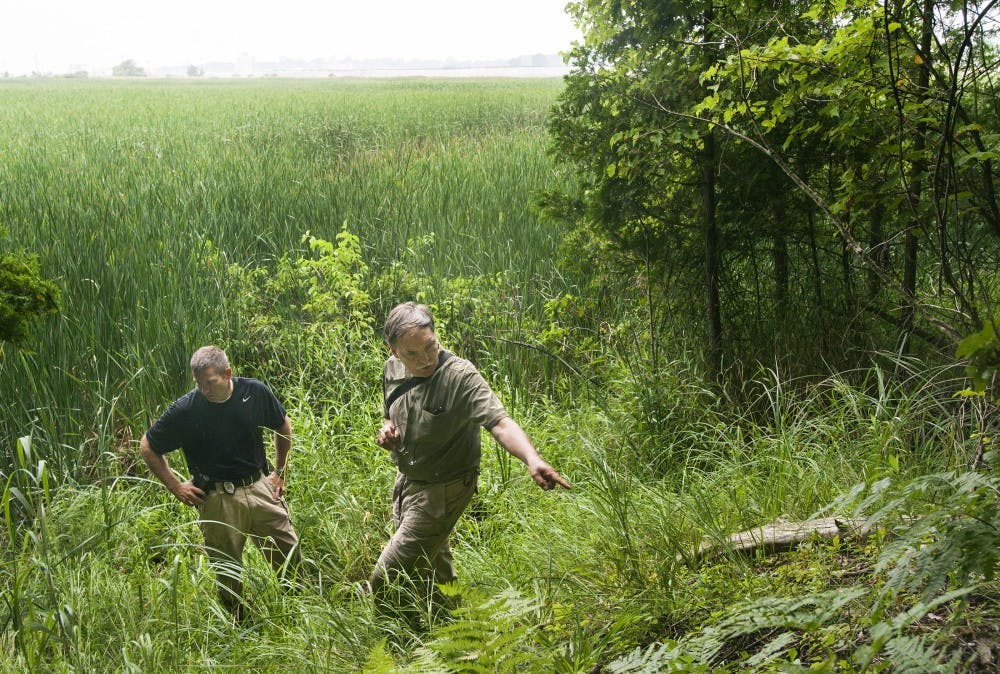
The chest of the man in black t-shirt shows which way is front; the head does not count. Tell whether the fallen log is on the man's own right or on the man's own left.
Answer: on the man's own left

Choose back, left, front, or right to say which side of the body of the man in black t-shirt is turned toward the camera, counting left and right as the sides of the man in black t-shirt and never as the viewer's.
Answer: front

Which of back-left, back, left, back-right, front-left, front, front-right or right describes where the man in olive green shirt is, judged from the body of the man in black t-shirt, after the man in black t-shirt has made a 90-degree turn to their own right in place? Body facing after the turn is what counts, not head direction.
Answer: back-left

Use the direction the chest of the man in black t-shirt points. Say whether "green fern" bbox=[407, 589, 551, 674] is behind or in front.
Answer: in front

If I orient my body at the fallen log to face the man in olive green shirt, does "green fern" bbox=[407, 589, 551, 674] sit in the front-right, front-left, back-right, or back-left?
front-left

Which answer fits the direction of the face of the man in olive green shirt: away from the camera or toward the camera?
toward the camera

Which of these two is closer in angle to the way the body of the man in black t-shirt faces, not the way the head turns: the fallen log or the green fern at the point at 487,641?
the green fern
